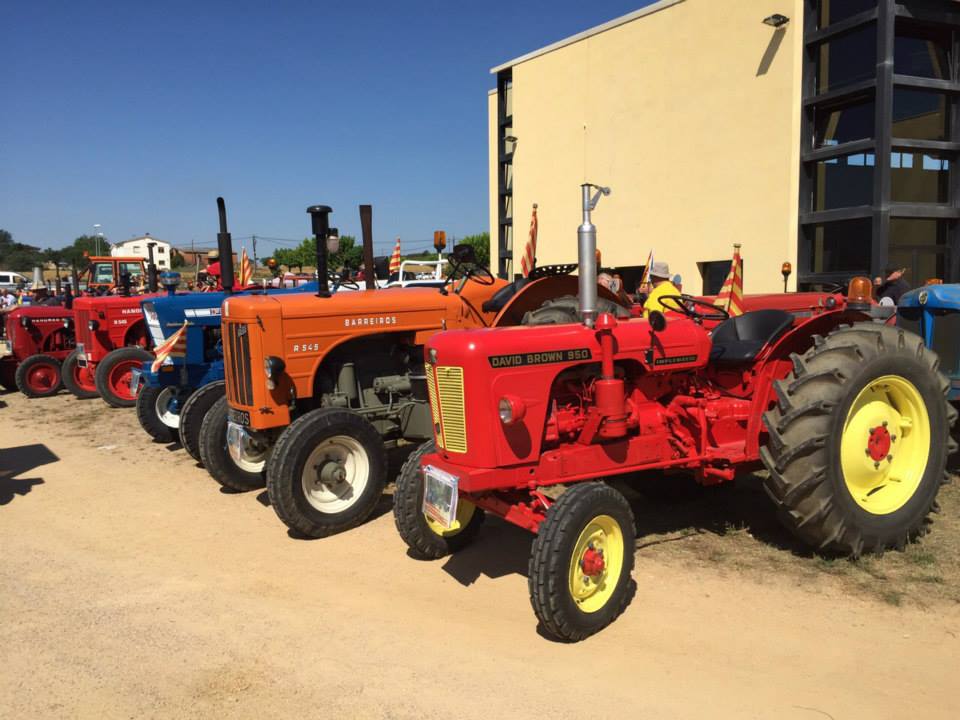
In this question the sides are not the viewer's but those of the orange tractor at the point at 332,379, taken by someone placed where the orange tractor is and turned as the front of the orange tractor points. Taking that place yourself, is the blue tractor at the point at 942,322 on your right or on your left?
on your left

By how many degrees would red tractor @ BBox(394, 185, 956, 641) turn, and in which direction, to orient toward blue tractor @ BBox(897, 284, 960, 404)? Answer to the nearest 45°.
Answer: approximately 180°

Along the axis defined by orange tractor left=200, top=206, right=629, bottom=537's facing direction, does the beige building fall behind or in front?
behind

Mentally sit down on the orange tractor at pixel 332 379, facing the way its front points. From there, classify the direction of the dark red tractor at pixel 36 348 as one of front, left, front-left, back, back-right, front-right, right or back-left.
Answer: right

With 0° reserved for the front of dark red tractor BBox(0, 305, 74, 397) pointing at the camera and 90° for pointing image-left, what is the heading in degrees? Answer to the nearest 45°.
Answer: approximately 45°

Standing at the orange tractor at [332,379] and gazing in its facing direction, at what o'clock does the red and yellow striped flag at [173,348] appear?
The red and yellow striped flag is roughly at 3 o'clock from the orange tractor.

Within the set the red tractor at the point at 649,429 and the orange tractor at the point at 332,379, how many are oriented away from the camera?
0

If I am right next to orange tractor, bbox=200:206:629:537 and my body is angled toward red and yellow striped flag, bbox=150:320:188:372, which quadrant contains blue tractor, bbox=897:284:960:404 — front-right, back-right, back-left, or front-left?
back-right

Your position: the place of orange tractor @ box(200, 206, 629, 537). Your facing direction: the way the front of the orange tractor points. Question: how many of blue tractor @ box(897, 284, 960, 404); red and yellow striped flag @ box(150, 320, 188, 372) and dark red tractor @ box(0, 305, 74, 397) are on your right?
2

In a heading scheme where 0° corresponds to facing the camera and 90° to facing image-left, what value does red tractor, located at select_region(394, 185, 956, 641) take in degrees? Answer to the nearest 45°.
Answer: approximately 45°

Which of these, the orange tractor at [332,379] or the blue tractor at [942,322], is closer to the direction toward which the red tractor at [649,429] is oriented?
the orange tractor

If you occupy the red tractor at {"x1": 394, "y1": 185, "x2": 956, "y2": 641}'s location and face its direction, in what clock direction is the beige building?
The beige building is roughly at 5 o'clock from the red tractor.

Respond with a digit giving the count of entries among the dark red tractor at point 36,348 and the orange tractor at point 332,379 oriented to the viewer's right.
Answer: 0

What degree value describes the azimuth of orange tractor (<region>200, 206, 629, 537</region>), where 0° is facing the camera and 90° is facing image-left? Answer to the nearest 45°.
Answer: approximately 45°
